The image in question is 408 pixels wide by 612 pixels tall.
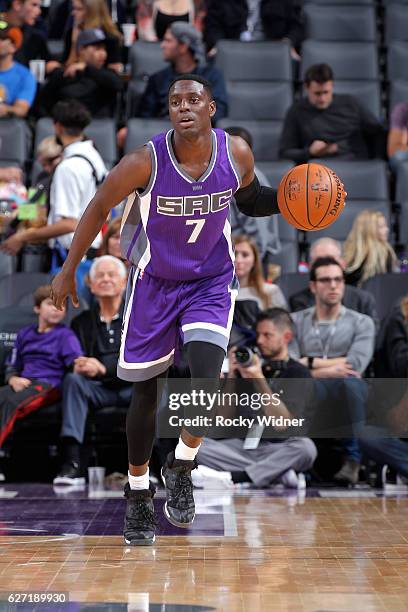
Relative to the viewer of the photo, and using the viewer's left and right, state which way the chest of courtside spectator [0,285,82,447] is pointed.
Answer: facing the viewer and to the left of the viewer

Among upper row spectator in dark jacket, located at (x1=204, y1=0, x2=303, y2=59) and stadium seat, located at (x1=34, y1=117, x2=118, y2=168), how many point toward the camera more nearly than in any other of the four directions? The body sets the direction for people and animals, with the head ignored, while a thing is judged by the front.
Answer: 2

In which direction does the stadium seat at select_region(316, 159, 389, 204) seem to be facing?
toward the camera

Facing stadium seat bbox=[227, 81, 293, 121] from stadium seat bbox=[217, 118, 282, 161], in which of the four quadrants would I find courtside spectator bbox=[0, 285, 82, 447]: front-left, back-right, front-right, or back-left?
back-left

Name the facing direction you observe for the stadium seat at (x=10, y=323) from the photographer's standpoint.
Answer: facing the viewer

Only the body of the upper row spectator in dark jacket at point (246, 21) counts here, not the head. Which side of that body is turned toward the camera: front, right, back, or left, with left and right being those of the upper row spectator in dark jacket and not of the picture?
front

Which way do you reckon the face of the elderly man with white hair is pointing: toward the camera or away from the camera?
toward the camera

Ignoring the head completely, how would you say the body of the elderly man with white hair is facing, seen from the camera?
toward the camera
